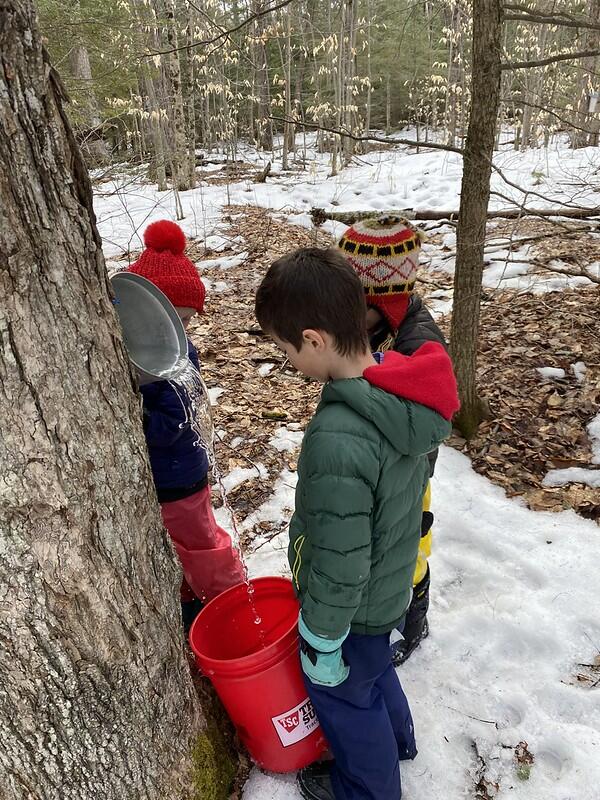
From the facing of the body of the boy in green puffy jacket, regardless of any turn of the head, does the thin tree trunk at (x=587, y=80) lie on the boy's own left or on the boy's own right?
on the boy's own right

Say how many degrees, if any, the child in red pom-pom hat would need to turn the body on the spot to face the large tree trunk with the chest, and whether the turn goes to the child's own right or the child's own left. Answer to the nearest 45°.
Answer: approximately 45° to the child's own right

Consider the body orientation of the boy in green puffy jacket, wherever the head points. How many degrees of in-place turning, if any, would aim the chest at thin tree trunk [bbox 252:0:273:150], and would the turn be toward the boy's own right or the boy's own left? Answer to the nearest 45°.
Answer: approximately 90° to the boy's own right

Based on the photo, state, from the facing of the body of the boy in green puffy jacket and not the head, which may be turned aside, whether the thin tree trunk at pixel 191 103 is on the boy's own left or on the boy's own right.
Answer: on the boy's own right

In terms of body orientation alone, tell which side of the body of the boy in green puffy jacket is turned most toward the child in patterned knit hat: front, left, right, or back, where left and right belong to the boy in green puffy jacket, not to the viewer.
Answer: right

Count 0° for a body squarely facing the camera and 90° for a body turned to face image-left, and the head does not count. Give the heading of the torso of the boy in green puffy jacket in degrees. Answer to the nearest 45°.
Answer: approximately 90°

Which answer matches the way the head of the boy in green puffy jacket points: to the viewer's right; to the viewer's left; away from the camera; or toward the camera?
to the viewer's left

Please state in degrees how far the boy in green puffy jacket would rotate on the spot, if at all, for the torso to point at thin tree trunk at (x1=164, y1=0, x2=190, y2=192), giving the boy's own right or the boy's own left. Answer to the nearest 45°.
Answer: approximately 90° to the boy's own right
